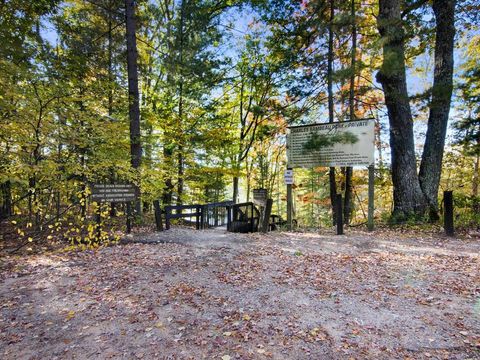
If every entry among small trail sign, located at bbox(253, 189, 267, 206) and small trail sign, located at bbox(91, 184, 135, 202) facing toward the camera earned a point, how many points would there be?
2

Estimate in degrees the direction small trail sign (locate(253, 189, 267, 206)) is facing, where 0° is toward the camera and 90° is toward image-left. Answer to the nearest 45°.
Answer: approximately 0°

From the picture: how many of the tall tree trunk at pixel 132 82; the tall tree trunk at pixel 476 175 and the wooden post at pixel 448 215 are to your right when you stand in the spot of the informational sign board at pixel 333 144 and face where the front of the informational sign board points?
1

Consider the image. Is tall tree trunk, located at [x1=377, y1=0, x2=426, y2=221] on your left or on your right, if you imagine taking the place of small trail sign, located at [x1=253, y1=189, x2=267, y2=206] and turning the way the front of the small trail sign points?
on your left

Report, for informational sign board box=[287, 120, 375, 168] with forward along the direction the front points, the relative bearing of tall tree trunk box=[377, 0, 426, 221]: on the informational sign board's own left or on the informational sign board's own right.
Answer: on the informational sign board's own left

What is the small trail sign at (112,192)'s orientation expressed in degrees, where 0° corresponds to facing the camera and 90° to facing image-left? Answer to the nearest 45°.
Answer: approximately 0°

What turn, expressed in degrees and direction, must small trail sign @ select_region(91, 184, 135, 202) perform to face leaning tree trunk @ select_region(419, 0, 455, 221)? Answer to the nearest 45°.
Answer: approximately 90° to its left
